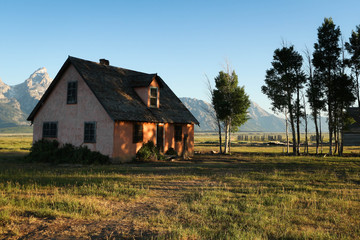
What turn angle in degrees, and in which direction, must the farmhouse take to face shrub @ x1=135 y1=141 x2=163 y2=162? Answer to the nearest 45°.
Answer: approximately 45° to its left

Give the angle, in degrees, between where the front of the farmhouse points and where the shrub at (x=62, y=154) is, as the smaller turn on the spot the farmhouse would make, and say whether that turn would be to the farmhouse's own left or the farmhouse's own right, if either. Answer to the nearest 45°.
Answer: approximately 135° to the farmhouse's own right

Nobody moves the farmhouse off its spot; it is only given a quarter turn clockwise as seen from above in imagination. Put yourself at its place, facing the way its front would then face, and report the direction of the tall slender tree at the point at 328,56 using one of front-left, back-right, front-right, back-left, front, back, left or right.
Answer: back-left

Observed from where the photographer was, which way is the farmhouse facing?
facing the viewer and to the right of the viewer

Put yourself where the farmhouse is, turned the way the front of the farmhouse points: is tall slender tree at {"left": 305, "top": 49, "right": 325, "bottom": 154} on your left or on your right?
on your left

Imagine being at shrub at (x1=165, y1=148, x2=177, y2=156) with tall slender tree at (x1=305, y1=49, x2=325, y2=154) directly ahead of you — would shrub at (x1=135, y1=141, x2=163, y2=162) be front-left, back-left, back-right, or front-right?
back-right

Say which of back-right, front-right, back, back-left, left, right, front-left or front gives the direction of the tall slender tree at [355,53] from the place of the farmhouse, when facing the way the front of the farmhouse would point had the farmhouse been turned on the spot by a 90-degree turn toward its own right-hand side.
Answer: back-left
